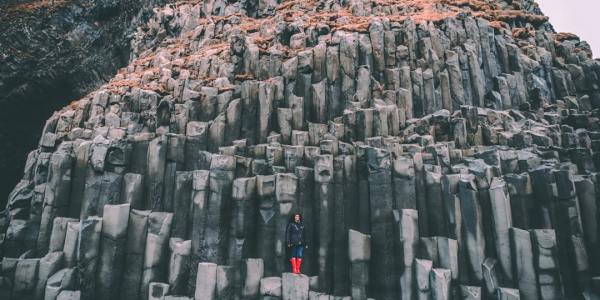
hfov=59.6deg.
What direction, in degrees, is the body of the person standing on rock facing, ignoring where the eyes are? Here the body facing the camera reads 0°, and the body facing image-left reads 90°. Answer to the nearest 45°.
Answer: approximately 0°
